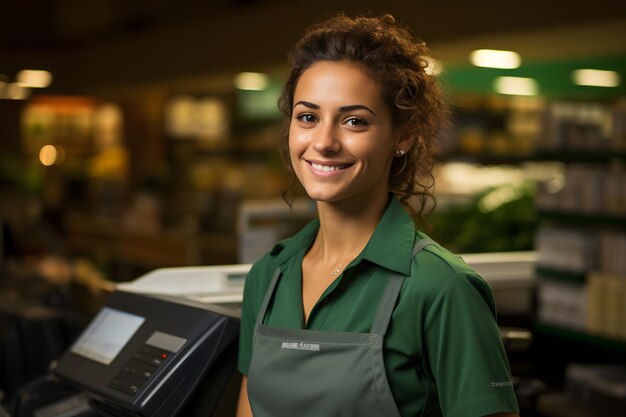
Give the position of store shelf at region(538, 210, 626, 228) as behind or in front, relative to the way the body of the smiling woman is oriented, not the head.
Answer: behind

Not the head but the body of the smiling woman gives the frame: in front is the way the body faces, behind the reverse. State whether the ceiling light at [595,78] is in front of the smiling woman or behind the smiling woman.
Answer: behind

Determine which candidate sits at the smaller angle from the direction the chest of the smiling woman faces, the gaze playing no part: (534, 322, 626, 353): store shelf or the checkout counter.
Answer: the checkout counter

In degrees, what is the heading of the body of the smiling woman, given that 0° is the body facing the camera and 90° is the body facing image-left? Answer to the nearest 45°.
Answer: approximately 45°

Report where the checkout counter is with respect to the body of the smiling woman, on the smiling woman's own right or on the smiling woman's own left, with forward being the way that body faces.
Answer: on the smiling woman's own right

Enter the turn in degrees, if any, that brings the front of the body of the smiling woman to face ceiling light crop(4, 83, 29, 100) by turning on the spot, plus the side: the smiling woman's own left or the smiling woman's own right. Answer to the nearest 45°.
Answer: approximately 90° to the smiling woman's own right

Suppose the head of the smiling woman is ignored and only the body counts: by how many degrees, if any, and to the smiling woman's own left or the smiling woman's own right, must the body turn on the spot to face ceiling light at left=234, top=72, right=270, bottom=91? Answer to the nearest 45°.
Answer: approximately 135° to the smiling woman's own right
